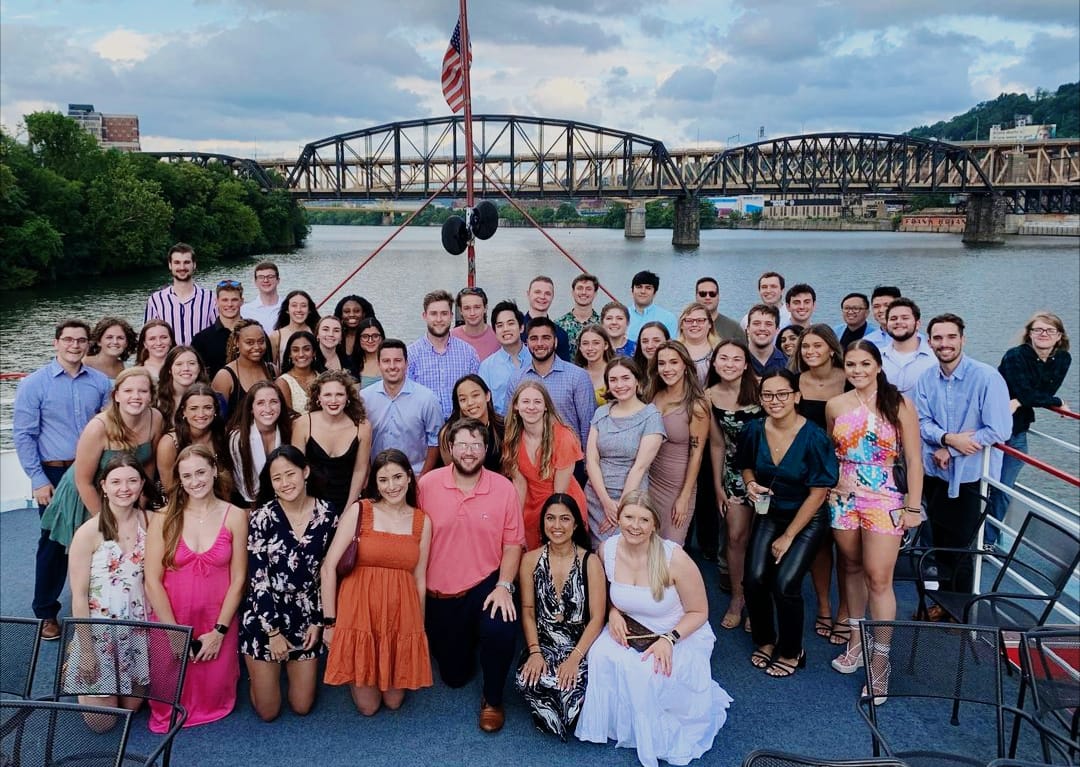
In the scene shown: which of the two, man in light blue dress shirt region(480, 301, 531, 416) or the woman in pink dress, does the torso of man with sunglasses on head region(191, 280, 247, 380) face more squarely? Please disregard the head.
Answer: the woman in pink dress

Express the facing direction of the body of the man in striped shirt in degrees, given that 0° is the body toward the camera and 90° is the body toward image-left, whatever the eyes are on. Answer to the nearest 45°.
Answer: approximately 0°

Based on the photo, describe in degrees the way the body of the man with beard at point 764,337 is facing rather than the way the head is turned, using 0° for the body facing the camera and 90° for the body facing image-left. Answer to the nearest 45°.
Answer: approximately 0°

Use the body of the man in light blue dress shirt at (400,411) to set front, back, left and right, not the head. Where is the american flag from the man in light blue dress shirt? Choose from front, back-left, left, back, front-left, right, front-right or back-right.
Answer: back

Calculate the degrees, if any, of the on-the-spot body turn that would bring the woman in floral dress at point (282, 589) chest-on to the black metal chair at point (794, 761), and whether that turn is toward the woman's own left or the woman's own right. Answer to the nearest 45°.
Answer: approximately 45° to the woman's own left

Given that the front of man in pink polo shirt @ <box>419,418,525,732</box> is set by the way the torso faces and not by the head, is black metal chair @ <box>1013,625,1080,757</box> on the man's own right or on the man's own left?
on the man's own left

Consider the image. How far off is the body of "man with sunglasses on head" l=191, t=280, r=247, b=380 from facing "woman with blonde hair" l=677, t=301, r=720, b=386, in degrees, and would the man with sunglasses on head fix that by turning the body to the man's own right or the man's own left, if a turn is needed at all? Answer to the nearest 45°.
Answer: approximately 45° to the man's own left
